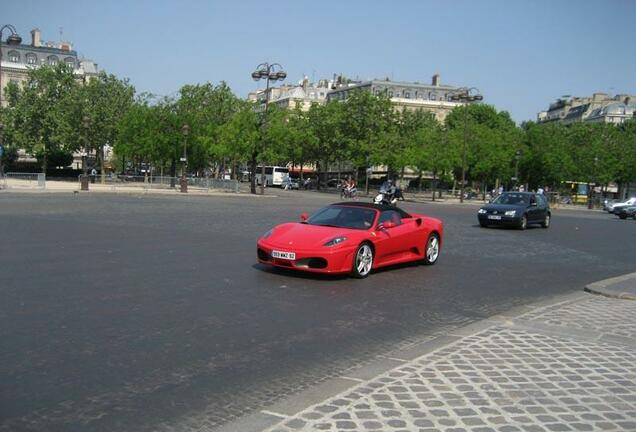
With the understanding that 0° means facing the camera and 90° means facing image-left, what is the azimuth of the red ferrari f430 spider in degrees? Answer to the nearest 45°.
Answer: approximately 45°

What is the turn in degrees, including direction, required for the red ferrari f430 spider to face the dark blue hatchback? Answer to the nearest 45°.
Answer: approximately 180°

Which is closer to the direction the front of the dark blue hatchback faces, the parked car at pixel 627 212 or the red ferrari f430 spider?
the red ferrari f430 spider

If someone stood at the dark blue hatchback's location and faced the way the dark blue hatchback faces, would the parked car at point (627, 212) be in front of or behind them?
behind
